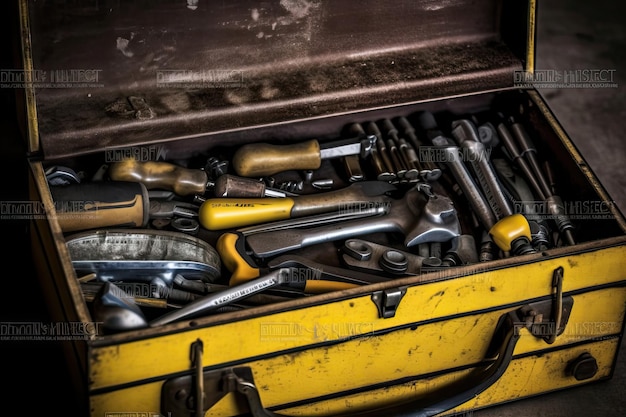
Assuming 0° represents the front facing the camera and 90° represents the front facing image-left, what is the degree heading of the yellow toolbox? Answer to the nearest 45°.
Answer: approximately 0°
